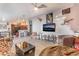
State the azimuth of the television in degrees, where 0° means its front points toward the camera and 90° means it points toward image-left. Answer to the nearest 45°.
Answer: approximately 45°
